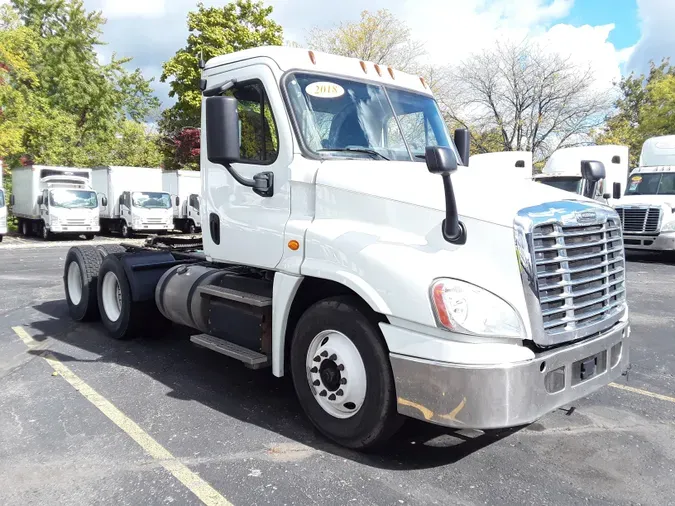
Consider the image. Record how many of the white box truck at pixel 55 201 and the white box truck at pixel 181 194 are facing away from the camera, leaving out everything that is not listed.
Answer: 0

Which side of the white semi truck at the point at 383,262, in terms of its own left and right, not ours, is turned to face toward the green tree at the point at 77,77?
back

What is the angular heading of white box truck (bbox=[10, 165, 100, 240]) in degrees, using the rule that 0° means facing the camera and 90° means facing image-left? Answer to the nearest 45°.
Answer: approximately 315°

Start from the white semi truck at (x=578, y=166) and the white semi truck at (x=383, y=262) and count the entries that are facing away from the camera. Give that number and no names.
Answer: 0

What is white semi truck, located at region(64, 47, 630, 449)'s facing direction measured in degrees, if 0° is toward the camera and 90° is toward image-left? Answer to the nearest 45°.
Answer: approximately 315°

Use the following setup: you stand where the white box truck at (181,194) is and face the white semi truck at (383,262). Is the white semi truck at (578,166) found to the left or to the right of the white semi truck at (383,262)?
left

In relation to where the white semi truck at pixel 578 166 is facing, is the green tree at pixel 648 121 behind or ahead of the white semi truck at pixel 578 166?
behind

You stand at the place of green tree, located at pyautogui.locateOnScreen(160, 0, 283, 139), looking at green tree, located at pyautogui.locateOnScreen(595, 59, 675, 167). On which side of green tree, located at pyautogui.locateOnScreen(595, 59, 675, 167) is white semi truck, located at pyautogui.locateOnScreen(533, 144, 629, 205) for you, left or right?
right

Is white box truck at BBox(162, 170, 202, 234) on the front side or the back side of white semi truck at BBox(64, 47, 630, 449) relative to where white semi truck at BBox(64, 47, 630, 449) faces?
on the back side

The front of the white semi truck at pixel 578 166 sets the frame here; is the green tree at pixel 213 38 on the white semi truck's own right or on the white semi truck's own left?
on the white semi truck's own right

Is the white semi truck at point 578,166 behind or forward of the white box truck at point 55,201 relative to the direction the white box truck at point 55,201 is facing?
forward

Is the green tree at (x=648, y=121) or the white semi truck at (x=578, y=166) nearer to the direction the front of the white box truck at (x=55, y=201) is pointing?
the white semi truck
